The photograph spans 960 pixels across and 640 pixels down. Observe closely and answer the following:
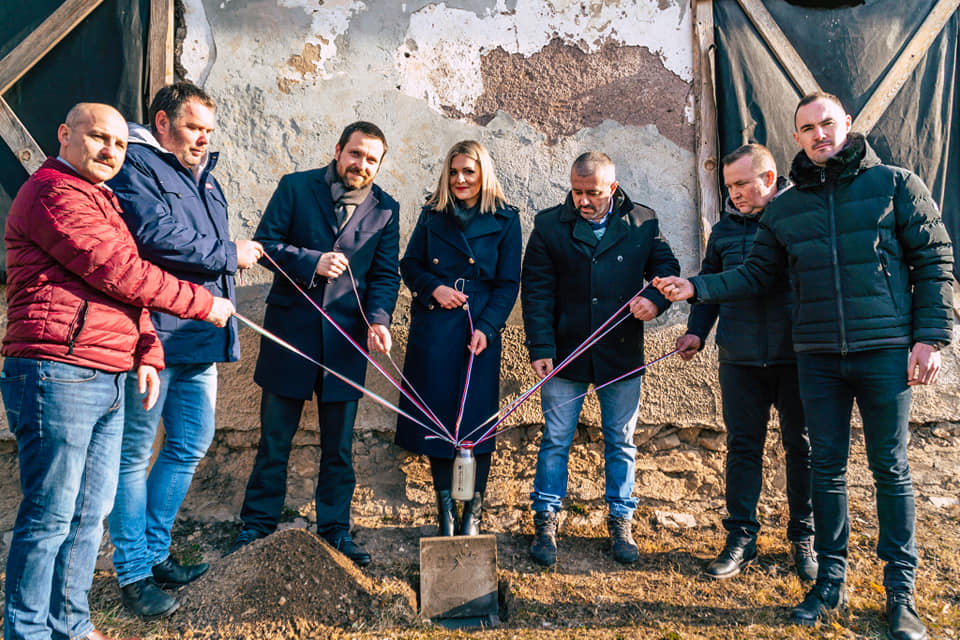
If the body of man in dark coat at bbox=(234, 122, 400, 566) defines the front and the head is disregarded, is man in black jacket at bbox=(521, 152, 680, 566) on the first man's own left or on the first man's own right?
on the first man's own left

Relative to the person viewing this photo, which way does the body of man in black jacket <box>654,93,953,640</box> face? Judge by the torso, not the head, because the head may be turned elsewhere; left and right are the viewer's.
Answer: facing the viewer

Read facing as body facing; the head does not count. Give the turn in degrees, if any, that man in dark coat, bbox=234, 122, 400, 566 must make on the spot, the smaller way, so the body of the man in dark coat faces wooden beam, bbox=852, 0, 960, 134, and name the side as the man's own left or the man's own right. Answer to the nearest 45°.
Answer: approximately 90° to the man's own left

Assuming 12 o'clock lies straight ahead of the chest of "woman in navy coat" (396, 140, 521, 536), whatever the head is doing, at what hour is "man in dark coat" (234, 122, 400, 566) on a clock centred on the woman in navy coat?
The man in dark coat is roughly at 3 o'clock from the woman in navy coat.

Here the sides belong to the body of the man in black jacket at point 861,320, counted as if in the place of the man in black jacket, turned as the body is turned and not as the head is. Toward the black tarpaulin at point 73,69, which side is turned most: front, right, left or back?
right

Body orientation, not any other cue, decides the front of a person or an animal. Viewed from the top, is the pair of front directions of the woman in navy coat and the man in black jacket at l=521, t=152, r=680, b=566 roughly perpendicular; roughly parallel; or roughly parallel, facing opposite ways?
roughly parallel

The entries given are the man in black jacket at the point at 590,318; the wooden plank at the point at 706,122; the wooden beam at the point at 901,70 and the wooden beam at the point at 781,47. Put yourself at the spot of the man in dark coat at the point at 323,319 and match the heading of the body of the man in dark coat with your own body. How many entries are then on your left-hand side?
4

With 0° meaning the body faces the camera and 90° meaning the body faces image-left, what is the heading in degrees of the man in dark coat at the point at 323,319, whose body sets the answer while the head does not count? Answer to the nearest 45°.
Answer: approximately 0°

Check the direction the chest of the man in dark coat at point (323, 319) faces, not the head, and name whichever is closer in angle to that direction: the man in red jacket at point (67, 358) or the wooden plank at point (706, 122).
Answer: the man in red jacket

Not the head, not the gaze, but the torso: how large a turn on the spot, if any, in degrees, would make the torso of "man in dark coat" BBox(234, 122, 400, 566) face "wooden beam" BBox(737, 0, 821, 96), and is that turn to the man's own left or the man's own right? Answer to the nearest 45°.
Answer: approximately 90° to the man's own left

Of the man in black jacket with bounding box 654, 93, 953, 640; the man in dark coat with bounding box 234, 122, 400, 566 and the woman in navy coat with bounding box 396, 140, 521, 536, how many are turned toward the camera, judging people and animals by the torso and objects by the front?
3

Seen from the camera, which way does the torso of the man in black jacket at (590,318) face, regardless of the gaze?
toward the camera

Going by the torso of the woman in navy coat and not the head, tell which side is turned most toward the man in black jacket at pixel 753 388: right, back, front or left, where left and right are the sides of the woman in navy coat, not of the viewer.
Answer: left

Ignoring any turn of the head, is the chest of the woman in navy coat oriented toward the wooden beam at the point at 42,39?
no

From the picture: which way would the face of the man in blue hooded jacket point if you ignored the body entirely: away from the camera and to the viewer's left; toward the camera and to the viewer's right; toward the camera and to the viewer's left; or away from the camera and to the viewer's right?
toward the camera and to the viewer's right
